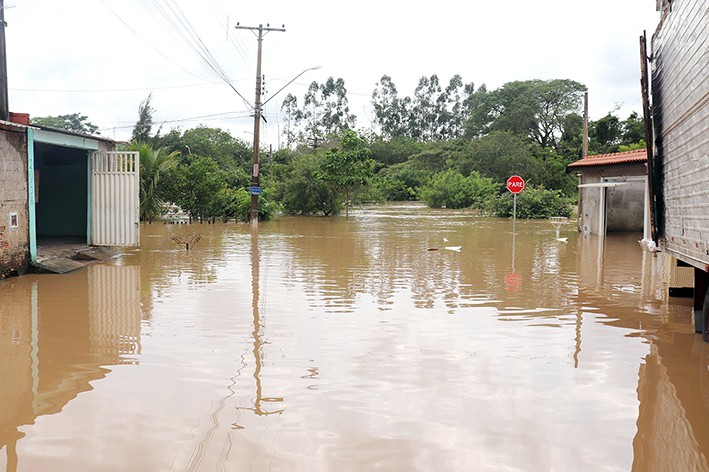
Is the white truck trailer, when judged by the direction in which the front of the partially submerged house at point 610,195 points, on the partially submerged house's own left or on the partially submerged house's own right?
on the partially submerged house's own left

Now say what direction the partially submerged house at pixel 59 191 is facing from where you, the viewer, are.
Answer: facing the viewer and to the right of the viewer

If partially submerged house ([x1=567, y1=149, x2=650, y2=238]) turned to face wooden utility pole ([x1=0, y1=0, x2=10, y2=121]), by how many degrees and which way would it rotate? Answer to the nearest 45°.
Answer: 0° — it already faces it

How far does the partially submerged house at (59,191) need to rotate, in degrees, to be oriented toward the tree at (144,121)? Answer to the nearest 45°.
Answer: approximately 135° to its left

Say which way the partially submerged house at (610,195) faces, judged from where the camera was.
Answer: facing the viewer and to the left of the viewer

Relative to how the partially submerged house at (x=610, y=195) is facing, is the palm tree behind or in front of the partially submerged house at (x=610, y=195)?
in front

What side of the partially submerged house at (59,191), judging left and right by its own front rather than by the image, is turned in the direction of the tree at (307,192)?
left

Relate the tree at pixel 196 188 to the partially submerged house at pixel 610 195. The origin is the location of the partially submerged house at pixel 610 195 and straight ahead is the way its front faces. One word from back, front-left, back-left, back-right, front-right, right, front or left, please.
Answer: front-right

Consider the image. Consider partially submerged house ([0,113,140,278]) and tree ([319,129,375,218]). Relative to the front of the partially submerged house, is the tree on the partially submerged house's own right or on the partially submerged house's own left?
on the partially submerged house's own left

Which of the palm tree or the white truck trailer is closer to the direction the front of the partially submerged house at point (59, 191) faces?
the white truck trailer

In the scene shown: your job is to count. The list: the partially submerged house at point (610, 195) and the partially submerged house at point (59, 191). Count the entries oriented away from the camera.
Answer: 0

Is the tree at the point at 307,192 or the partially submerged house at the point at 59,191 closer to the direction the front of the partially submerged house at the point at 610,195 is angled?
the partially submerged house
